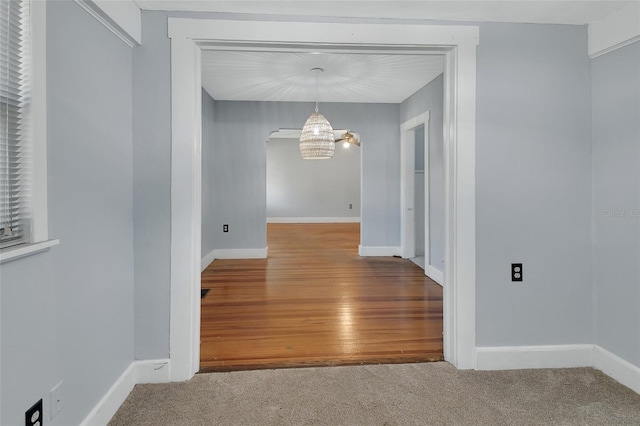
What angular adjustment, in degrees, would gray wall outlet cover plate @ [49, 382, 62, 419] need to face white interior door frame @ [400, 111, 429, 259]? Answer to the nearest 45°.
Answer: approximately 90° to its left

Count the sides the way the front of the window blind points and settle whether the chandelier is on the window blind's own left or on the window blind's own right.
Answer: on the window blind's own left

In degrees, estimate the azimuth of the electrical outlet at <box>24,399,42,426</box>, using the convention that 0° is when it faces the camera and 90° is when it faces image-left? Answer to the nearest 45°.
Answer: approximately 315°

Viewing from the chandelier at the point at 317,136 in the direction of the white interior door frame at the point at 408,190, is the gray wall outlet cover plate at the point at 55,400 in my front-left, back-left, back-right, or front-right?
back-right

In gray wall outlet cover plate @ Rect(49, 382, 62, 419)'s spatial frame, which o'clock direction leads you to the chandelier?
The chandelier is roughly at 9 o'clock from the gray wall outlet cover plate.

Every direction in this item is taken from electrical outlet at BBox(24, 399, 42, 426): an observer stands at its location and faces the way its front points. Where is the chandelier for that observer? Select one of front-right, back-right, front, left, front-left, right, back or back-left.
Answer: left

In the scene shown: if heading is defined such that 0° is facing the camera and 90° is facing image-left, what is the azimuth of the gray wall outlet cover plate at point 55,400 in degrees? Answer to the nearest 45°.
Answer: approximately 315°

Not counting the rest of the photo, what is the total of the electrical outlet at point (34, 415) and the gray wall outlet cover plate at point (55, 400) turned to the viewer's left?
0

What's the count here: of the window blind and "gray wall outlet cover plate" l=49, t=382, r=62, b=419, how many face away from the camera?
0
